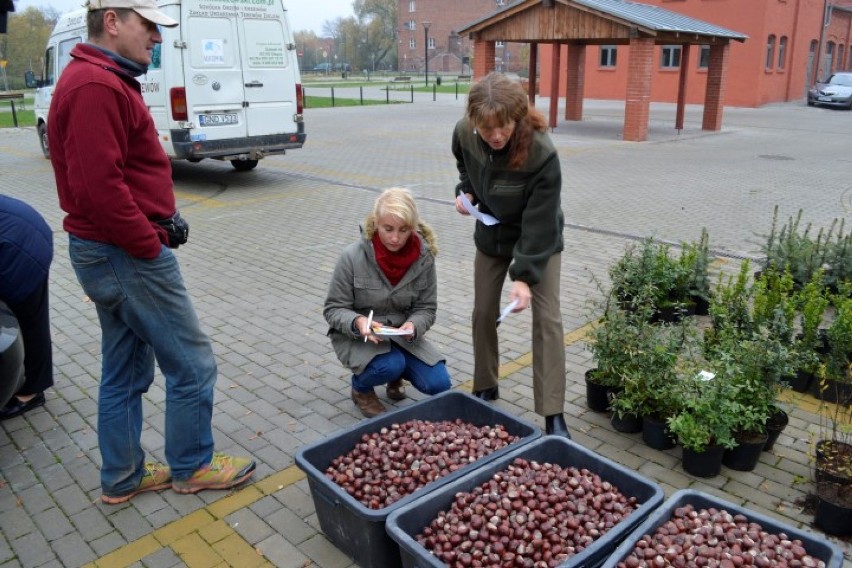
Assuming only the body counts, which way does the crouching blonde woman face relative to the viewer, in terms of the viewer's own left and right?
facing the viewer and to the right of the viewer

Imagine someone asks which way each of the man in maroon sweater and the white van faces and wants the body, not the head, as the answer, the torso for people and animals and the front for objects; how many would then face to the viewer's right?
1

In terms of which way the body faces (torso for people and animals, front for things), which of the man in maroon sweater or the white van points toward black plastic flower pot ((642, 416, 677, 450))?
the man in maroon sweater

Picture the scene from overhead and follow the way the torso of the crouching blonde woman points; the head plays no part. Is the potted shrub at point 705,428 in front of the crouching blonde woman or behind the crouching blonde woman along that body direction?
in front

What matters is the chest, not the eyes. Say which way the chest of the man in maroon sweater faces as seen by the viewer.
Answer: to the viewer's right

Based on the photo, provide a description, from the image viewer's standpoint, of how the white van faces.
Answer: facing away from the viewer and to the left of the viewer

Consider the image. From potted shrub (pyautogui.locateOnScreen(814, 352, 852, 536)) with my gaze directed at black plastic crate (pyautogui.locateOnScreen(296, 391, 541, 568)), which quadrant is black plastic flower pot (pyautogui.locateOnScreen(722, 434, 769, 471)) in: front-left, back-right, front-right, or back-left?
front-right

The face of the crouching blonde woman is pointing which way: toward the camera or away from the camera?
toward the camera

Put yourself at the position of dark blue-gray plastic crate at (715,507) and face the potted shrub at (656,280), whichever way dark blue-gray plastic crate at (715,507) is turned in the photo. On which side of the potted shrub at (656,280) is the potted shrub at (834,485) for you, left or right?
right

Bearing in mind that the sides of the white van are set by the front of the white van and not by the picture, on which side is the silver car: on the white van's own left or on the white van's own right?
on the white van's own right

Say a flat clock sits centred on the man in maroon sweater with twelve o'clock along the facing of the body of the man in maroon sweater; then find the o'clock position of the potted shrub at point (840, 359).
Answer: The potted shrub is roughly at 12 o'clock from the man in maroon sweater.

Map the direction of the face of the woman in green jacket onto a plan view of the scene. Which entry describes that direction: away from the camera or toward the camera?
toward the camera
